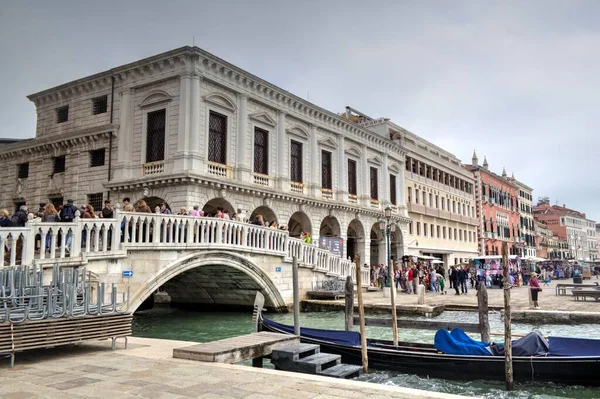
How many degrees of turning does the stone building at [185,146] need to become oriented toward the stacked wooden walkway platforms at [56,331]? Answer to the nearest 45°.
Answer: approximately 45° to its right

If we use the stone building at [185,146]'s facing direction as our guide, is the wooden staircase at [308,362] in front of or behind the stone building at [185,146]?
in front

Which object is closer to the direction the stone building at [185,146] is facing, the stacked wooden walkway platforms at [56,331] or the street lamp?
the street lamp

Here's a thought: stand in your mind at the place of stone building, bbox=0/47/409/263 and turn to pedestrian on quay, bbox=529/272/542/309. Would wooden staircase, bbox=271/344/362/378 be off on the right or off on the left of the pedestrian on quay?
right

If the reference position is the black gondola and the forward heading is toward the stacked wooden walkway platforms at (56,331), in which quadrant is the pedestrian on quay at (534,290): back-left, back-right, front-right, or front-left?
back-right

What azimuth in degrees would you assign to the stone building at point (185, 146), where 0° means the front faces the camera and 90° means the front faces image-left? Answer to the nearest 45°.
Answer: approximately 315°

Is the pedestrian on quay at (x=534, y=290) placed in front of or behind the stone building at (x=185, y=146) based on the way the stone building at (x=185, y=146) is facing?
in front
